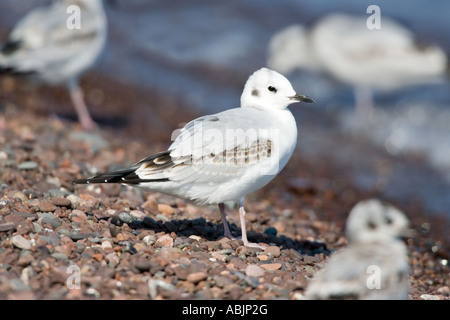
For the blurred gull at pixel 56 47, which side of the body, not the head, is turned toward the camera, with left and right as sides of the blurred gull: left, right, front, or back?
right

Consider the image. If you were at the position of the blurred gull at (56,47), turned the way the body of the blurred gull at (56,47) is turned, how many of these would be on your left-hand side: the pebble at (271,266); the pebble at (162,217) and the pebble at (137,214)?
0

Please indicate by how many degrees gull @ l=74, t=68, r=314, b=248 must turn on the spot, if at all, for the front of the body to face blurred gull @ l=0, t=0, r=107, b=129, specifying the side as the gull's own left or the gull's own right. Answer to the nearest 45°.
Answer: approximately 135° to the gull's own left

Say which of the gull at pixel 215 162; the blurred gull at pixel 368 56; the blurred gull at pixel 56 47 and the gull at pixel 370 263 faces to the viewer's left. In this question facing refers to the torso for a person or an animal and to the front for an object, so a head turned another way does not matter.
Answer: the blurred gull at pixel 368 56

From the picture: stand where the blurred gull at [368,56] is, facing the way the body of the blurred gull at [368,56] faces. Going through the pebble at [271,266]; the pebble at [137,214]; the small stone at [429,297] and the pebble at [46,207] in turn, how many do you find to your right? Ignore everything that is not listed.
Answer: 0

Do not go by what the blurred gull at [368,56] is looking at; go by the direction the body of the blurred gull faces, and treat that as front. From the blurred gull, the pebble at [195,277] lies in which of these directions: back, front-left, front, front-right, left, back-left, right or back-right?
left

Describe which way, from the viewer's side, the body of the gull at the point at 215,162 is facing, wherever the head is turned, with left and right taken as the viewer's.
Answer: facing to the right of the viewer

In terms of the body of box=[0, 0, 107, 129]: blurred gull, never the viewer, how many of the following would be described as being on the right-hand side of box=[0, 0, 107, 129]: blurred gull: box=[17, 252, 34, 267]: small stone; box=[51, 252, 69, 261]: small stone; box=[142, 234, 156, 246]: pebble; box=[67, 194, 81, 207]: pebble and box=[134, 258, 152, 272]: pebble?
5

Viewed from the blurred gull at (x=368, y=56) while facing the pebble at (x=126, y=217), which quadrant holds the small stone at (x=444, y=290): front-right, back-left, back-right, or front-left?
front-left

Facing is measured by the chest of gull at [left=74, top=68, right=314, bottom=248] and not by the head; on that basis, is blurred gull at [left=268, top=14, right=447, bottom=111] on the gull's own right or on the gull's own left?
on the gull's own left

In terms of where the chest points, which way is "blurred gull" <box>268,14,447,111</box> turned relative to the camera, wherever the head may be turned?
to the viewer's left

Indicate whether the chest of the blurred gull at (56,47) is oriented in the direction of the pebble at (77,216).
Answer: no

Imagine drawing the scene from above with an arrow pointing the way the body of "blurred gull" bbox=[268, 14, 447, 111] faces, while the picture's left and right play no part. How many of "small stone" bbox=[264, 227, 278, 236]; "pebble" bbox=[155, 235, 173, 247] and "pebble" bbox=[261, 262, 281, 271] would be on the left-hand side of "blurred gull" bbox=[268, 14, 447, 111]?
3

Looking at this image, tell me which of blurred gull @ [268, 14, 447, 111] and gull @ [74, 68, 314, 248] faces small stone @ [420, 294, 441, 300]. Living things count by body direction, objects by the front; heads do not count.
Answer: the gull
